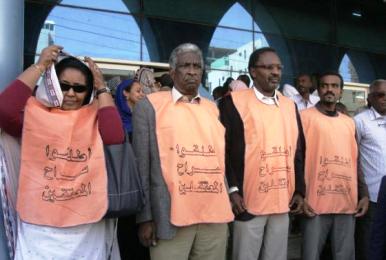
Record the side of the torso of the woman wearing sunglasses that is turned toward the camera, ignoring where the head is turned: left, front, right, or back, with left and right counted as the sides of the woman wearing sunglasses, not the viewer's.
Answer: front

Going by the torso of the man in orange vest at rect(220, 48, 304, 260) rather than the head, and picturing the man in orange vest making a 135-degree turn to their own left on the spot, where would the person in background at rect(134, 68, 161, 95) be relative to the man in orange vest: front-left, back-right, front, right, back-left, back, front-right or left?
front-left

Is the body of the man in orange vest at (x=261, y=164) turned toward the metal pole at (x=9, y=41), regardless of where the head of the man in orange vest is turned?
no

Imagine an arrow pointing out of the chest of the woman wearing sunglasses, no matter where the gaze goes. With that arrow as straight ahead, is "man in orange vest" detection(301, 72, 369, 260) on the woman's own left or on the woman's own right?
on the woman's own left

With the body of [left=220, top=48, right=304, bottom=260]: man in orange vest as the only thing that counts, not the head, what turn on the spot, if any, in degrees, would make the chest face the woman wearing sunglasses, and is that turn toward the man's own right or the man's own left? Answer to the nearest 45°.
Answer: approximately 90° to the man's own right

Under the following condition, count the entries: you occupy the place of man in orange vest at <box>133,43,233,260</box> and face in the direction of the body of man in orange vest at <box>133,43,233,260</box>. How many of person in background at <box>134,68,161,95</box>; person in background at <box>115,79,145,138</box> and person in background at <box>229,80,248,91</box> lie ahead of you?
0

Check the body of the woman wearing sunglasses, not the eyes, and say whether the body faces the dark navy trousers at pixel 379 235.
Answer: no

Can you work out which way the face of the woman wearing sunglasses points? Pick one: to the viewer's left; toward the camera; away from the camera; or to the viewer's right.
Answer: toward the camera

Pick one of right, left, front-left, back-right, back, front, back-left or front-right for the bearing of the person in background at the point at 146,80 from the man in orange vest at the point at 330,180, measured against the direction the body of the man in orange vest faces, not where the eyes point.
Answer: right

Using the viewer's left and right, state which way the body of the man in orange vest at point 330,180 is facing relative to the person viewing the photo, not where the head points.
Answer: facing the viewer

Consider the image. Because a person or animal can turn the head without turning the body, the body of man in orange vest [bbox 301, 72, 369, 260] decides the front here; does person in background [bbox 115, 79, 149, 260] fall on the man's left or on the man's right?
on the man's right

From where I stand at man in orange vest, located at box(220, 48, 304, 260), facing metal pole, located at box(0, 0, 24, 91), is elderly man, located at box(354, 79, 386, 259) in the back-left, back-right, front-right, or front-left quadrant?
back-right

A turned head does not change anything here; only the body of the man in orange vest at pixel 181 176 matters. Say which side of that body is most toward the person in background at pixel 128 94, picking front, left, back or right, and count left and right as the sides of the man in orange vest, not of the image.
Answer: back

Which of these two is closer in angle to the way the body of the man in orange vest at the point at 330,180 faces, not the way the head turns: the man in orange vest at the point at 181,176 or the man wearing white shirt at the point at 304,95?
the man in orange vest
